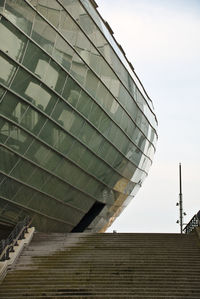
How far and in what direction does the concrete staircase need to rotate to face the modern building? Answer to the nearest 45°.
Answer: approximately 135° to its right

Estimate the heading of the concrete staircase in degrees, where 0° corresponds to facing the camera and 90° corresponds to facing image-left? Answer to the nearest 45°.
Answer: approximately 0°

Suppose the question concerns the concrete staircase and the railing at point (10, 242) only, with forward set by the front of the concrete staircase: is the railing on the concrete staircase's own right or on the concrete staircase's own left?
on the concrete staircase's own right
